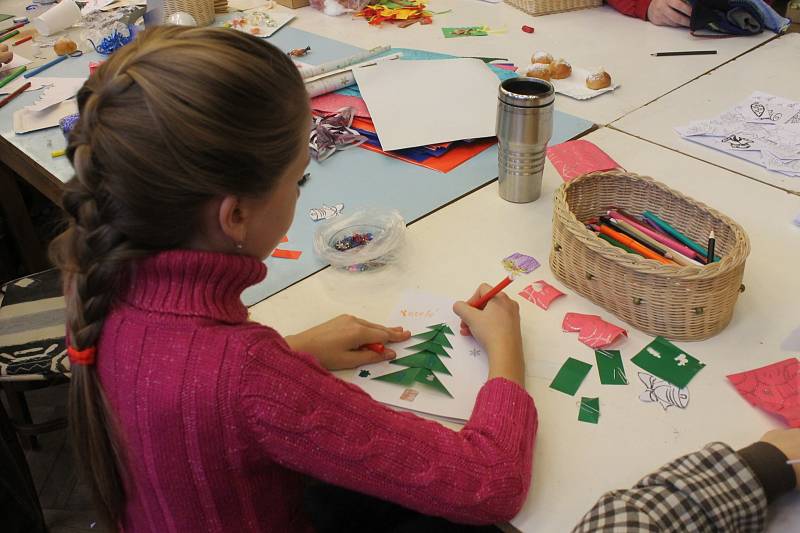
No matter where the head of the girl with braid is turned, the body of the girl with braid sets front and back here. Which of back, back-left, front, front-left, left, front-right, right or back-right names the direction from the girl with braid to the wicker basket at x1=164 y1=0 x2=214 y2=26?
front-left

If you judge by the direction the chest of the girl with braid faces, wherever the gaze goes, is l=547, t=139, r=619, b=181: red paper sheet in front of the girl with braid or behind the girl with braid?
in front

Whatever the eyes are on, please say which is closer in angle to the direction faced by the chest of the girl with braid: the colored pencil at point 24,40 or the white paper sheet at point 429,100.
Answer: the white paper sheet

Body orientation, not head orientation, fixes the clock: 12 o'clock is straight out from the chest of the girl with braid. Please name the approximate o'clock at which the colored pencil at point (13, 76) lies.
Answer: The colored pencil is roughly at 10 o'clock from the girl with braid.

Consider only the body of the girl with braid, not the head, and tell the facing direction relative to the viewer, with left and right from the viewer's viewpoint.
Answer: facing away from the viewer and to the right of the viewer

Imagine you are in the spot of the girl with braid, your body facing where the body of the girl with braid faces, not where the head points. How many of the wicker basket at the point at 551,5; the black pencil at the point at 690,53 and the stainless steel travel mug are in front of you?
3

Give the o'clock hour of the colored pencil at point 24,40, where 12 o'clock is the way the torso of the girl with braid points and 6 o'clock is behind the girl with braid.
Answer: The colored pencil is roughly at 10 o'clock from the girl with braid.

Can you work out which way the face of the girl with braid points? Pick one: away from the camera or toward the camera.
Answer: away from the camera
